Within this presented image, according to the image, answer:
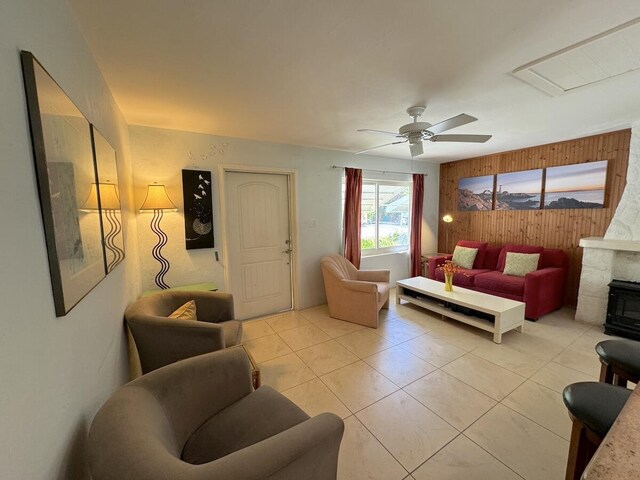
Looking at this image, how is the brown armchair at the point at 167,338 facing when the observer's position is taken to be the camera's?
facing to the right of the viewer

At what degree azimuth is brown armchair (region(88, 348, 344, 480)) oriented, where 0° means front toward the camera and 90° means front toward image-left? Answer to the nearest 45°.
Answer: approximately 225°

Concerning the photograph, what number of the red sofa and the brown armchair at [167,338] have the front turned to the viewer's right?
1

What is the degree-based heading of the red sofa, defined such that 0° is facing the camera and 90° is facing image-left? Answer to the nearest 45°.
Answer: approximately 45°

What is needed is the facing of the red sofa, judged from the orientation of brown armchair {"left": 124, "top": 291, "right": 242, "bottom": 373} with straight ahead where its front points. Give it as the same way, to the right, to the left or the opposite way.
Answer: the opposite way

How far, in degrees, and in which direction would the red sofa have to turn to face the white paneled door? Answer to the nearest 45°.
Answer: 0° — it already faces it

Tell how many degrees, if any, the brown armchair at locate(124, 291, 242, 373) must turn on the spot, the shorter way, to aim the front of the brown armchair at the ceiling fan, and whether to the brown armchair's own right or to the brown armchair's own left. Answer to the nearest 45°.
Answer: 0° — it already faces it

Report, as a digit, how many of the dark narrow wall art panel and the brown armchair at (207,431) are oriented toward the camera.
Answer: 1

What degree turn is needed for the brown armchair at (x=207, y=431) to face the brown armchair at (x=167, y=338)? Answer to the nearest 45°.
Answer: approximately 45° to its left

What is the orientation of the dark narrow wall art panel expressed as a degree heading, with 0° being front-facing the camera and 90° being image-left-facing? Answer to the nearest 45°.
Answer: approximately 0°
